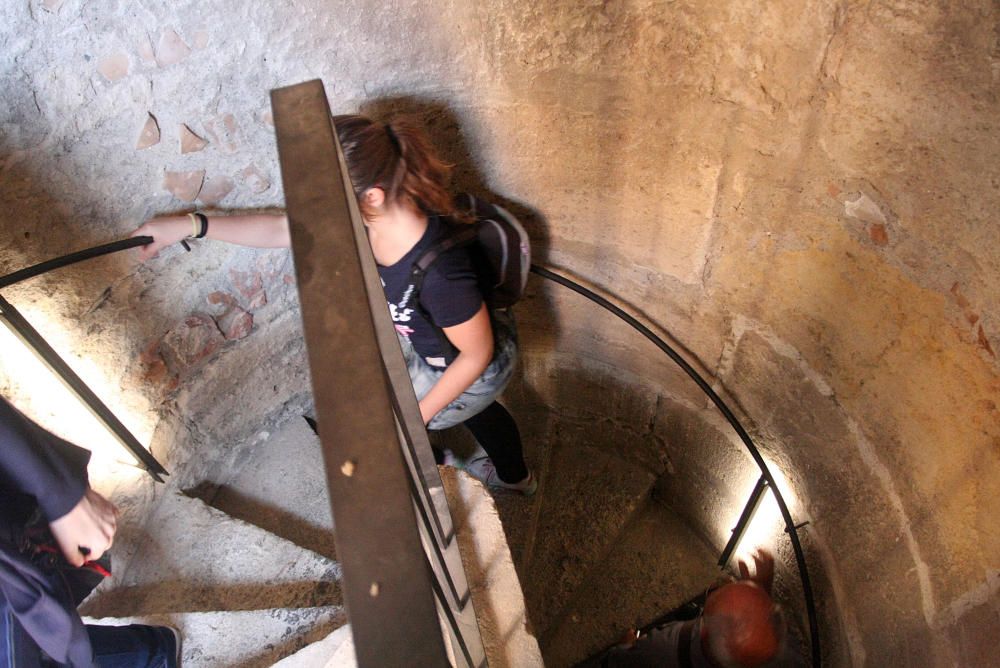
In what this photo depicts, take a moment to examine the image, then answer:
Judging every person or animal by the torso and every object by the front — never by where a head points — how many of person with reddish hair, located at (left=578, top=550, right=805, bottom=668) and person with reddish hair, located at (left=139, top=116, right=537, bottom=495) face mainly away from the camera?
1

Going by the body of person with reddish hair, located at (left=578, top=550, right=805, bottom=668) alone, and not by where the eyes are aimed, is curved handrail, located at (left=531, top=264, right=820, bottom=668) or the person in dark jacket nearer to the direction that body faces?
the curved handrail

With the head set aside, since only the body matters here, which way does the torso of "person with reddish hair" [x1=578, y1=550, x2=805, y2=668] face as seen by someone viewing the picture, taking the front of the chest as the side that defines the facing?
away from the camera

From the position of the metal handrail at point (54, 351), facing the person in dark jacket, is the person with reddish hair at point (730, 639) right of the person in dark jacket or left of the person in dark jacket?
left

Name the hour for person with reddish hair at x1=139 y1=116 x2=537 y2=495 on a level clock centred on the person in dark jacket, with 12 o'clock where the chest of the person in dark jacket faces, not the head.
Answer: The person with reddish hair is roughly at 12 o'clock from the person in dark jacket.
